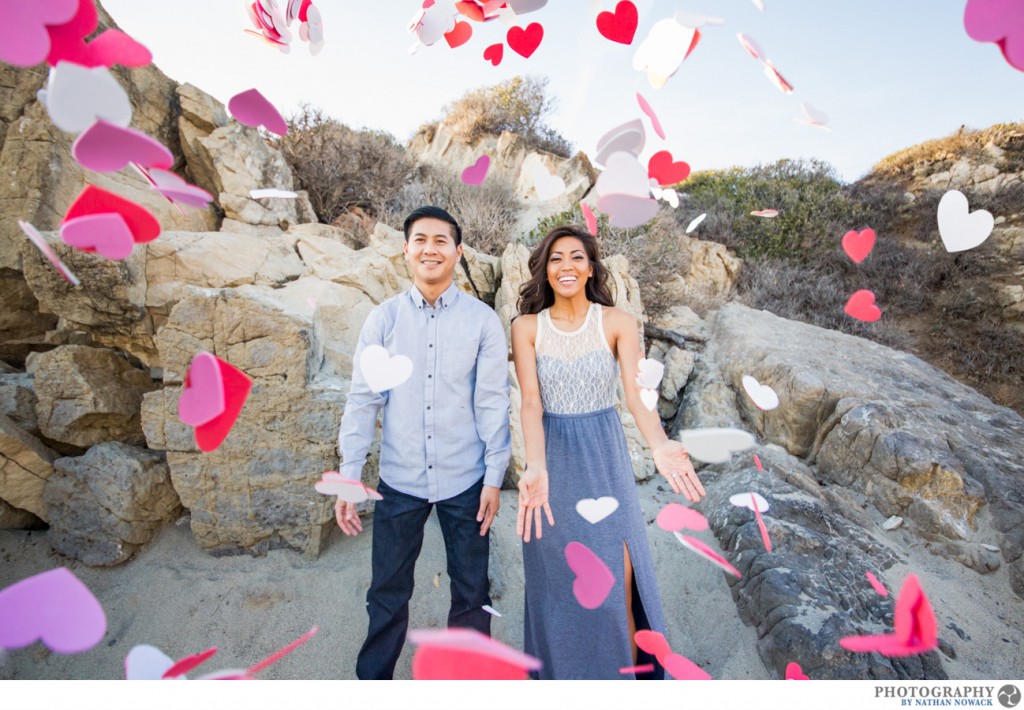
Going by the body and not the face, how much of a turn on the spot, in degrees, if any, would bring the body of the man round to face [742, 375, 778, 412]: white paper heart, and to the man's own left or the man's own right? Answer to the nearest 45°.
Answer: approximately 135° to the man's own left

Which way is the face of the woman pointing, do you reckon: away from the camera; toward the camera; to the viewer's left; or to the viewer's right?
toward the camera

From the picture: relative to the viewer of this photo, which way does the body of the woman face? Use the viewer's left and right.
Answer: facing the viewer

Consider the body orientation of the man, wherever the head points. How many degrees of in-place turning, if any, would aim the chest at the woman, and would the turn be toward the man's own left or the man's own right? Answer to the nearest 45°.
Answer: approximately 90° to the man's own left

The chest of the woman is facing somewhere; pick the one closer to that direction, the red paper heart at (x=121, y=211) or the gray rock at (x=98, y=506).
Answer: the red paper heart

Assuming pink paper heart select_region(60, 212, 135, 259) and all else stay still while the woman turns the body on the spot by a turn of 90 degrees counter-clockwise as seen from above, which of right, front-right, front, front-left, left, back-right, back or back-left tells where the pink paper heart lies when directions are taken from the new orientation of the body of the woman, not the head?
back-right

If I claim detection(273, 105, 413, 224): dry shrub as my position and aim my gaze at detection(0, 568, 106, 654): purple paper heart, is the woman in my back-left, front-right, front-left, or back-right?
front-left

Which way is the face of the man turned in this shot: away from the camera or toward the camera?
toward the camera

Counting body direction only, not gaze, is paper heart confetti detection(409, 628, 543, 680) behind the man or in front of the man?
in front

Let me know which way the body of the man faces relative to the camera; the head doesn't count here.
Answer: toward the camera

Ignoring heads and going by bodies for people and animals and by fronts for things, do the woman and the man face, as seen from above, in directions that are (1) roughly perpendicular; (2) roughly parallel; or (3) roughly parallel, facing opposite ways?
roughly parallel

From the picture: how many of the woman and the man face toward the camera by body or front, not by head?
2
